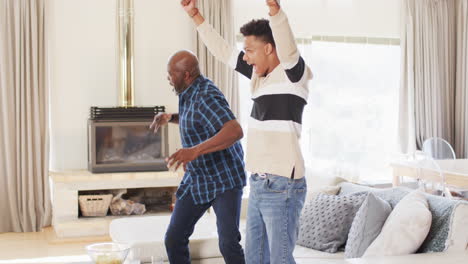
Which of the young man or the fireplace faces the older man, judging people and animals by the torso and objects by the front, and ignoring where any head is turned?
the fireplace

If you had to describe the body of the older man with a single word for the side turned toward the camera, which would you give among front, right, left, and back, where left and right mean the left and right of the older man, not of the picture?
left

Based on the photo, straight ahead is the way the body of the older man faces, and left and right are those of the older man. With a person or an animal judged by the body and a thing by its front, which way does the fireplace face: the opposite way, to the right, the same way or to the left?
to the left

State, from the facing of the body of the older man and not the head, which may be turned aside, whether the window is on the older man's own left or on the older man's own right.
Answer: on the older man's own right

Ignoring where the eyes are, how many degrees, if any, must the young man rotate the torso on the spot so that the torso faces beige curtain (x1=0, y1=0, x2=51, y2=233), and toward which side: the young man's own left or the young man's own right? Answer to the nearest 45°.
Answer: approximately 90° to the young man's own right

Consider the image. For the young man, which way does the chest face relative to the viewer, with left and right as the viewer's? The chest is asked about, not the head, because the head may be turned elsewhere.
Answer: facing the viewer and to the left of the viewer

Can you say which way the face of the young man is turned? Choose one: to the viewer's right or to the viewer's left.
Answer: to the viewer's left

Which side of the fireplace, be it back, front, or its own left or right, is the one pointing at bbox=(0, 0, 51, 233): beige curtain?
right

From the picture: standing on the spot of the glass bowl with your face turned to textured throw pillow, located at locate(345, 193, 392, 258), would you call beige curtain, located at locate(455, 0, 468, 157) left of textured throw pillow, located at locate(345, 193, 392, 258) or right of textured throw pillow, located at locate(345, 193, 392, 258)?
left

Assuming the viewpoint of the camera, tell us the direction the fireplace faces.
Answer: facing the viewer

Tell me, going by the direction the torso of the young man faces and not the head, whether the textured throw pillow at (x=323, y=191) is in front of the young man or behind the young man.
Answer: behind
